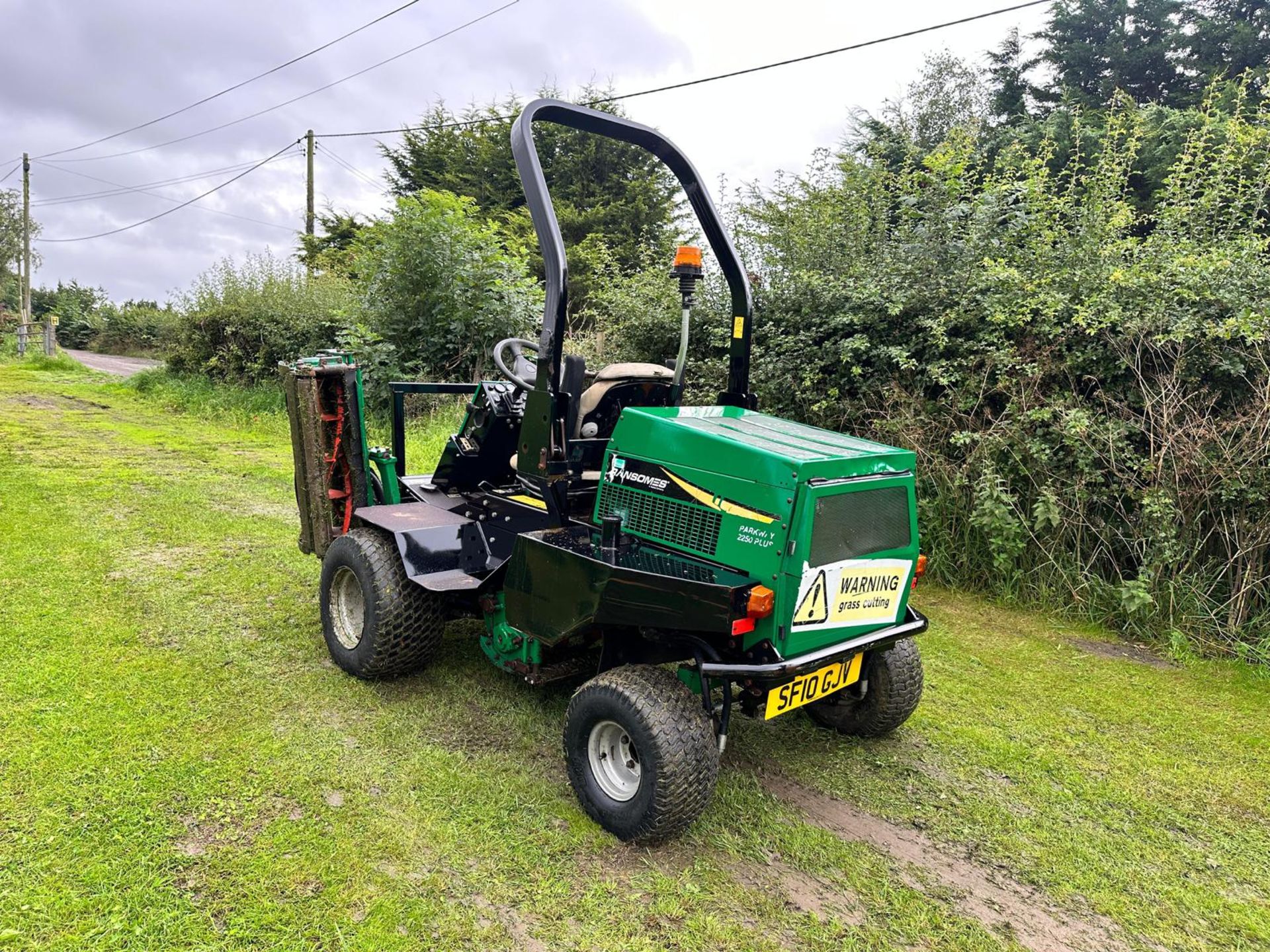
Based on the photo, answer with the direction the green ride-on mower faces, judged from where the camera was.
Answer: facing away from the viewer and to the left of the viewer

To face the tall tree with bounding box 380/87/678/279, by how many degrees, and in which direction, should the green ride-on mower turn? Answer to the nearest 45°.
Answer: approximately 45° to its right

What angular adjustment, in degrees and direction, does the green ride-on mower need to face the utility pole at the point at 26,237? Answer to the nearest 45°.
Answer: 0° — it already faces it

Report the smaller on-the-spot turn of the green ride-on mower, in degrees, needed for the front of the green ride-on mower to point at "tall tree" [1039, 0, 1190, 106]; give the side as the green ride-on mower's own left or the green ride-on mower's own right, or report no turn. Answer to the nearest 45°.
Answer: approximately 90° to the green ride-on mower's own right

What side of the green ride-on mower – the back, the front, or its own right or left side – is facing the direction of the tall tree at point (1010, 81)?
right

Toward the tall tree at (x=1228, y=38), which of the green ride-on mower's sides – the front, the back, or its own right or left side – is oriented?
right
